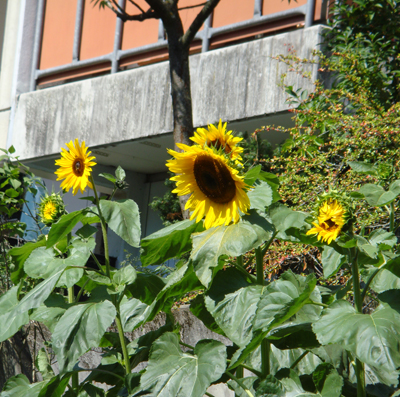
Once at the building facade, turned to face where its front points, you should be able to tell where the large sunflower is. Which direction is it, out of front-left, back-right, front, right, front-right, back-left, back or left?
front-left

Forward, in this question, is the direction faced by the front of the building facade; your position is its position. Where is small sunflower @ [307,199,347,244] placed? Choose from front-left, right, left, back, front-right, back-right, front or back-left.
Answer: front-left

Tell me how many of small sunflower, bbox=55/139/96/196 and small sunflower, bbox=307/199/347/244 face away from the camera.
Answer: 0

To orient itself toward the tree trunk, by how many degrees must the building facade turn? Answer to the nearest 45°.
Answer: approximately 45° to its left

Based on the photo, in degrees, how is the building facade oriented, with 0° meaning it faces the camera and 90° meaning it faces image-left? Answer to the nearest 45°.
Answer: approximately 45°

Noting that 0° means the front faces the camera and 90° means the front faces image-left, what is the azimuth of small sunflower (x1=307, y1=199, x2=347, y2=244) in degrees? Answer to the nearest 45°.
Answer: approximately 45°

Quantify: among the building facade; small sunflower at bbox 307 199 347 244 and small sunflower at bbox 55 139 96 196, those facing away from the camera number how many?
0

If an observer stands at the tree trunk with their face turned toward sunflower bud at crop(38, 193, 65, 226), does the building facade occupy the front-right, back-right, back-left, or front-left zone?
back-right

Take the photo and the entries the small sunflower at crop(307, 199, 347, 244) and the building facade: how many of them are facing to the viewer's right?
0

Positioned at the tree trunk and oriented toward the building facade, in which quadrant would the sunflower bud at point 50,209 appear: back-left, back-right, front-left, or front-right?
back-left
